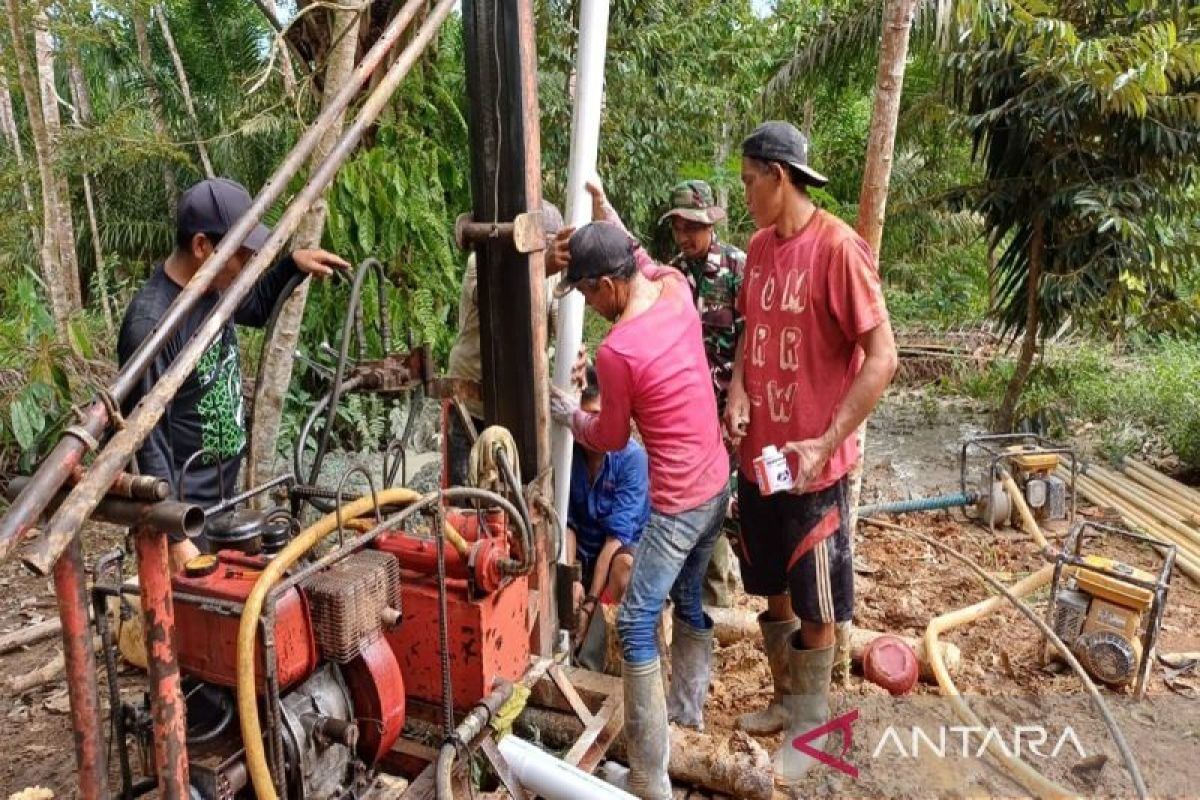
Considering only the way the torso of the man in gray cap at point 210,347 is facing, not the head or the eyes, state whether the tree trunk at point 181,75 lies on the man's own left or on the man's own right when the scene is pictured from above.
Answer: on the man's own left

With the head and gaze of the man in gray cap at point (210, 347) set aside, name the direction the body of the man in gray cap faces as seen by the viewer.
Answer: to the viewer's right

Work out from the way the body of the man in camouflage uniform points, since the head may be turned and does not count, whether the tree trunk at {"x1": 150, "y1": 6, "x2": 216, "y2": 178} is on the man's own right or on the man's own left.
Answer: on the man's own right

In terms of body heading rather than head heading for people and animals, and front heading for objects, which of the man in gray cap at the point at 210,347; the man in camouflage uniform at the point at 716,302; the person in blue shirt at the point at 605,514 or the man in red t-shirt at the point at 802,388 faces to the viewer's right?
the man in gray cap

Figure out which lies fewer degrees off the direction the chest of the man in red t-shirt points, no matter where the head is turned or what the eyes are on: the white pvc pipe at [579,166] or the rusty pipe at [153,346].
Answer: the rusty pipe

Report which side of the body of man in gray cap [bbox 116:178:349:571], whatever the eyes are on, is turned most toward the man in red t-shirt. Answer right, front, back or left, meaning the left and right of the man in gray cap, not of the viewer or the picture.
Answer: front

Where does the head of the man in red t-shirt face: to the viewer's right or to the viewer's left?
to the viewer's left

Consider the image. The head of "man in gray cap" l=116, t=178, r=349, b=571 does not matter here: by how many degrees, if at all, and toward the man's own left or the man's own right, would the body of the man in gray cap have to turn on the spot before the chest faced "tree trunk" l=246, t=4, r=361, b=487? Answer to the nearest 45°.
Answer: approximately 90° to the man's own left

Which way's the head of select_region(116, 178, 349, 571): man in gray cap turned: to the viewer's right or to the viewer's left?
to the viewer's right

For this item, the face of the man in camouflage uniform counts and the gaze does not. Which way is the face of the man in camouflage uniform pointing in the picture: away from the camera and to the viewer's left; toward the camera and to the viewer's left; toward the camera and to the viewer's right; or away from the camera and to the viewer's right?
toward the camera and to the viewer's left

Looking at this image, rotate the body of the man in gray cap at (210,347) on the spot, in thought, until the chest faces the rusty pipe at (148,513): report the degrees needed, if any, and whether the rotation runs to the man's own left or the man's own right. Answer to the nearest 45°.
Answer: approximately 90° to the man's own right

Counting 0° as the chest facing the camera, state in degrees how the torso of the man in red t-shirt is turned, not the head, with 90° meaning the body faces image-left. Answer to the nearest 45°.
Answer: approximately 45°

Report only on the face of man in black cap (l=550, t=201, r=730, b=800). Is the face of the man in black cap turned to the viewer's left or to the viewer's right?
to the viewer's left

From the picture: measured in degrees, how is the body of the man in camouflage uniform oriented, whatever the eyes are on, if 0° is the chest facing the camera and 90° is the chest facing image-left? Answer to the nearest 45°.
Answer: approximately 45°
